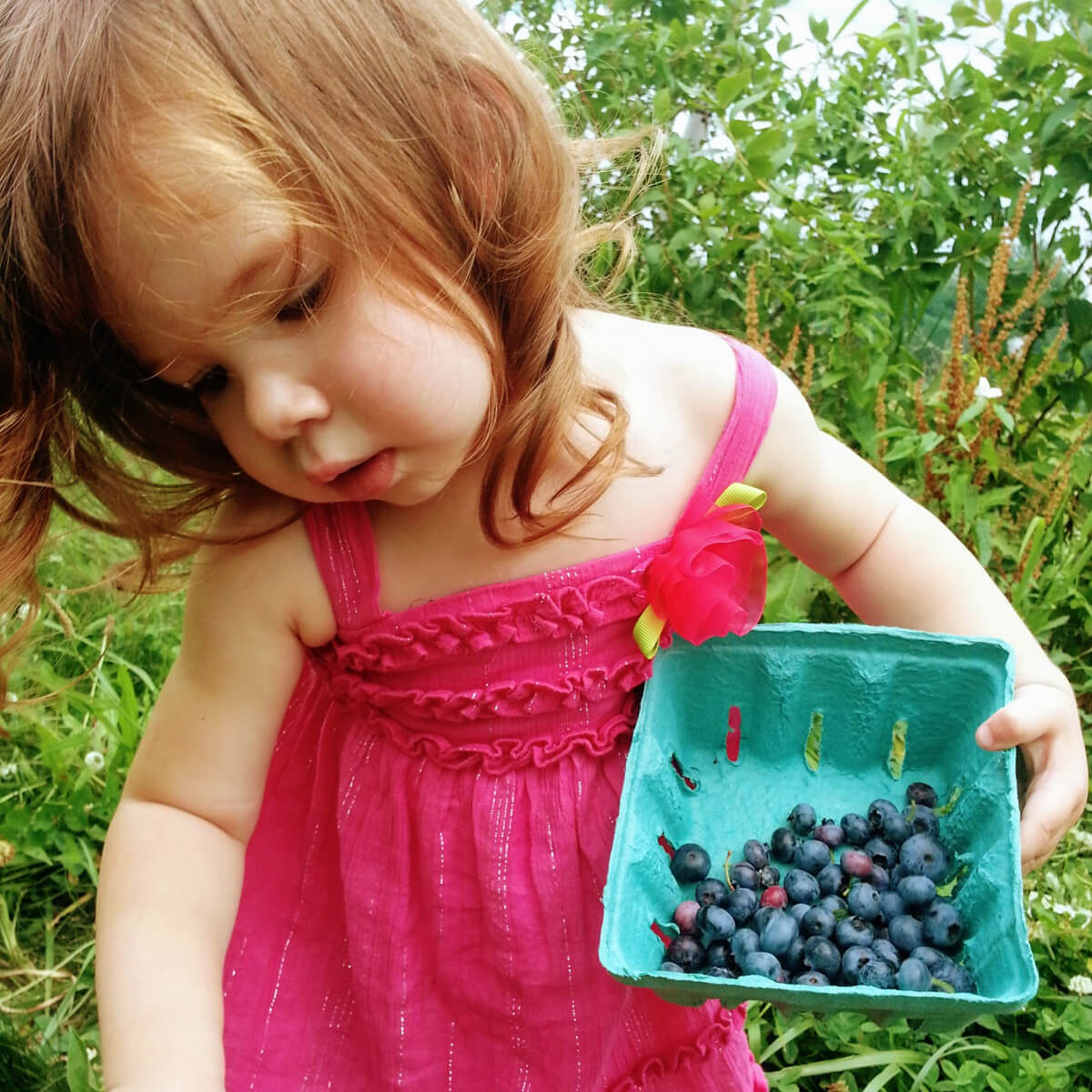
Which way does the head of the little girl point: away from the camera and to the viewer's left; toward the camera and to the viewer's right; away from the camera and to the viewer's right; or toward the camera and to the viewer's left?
toward the camera and to the viewer's left

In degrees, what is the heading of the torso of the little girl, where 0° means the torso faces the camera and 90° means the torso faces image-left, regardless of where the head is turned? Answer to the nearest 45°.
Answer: approximately 0°
